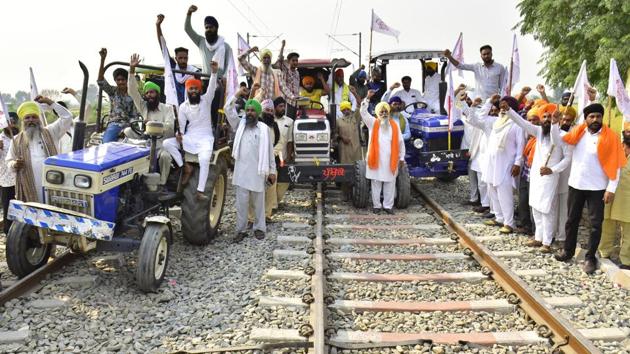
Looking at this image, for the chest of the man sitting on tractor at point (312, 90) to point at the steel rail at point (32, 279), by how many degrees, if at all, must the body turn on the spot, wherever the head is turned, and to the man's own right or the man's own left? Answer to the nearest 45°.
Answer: approximately 45° to the man's own right

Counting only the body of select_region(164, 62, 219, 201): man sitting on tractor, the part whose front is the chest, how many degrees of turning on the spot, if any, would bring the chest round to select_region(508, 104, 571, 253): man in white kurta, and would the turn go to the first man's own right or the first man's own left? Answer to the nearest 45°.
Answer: approximately 90° to the first man's own left

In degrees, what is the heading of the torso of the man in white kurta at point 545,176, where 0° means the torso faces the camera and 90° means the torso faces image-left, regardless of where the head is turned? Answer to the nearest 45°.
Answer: approximately 45°

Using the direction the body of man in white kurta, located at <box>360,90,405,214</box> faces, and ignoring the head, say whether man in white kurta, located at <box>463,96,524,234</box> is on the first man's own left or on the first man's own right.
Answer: on the first man's own left

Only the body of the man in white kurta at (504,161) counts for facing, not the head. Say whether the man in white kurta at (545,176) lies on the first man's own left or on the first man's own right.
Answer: on the first man's own left

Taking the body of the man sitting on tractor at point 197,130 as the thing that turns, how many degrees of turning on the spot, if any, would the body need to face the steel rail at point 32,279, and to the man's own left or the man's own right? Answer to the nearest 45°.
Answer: approximately 45° to the man's own right

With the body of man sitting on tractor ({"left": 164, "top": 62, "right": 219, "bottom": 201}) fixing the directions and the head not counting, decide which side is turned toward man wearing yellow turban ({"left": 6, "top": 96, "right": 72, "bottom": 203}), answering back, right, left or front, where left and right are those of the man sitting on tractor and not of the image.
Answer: right

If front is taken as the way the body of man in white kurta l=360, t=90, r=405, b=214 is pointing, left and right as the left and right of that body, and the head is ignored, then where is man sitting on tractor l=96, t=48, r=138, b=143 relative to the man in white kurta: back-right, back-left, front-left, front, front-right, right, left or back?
front-right

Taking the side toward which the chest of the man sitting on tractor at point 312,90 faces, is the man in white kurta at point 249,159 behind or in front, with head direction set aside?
in front

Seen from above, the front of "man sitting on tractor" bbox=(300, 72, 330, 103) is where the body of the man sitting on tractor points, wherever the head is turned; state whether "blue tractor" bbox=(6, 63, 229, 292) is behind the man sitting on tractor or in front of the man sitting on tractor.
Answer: in front

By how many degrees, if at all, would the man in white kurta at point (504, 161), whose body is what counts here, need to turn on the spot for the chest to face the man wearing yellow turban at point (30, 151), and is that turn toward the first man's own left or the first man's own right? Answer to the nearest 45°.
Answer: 0° — they already face them

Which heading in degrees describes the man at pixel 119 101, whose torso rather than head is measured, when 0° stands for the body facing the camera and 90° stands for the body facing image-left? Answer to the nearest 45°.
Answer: approximately 0°

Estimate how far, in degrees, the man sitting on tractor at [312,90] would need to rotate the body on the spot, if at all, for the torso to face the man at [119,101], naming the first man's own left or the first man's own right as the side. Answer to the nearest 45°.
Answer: approximately 45° to the first man's own right
